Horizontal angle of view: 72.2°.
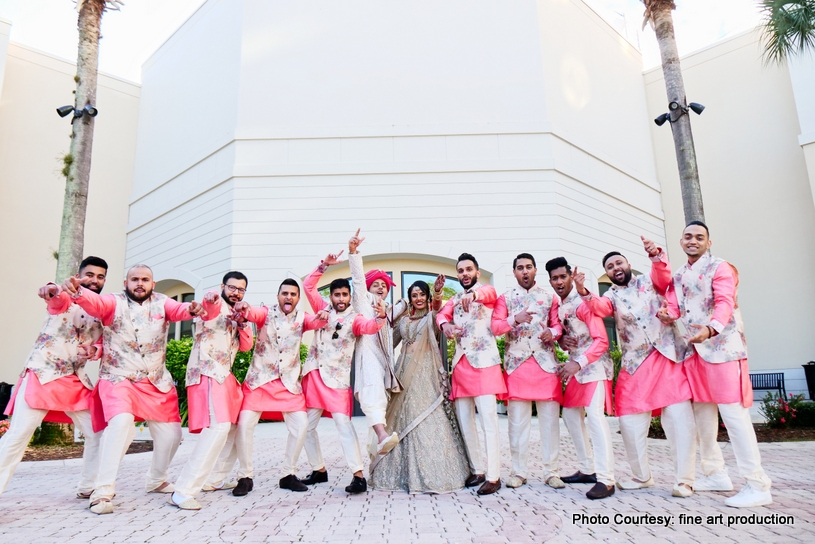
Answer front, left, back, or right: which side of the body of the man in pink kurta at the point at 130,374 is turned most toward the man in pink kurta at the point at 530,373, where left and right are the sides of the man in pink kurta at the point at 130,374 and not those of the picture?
left

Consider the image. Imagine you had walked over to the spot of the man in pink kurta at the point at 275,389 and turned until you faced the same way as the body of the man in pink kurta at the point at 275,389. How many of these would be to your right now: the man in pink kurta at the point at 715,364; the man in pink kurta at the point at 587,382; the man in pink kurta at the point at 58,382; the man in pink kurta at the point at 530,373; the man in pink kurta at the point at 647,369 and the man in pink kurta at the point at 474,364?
1

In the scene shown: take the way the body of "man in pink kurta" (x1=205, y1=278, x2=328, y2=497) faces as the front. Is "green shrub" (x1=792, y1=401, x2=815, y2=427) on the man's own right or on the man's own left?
on the man's own left

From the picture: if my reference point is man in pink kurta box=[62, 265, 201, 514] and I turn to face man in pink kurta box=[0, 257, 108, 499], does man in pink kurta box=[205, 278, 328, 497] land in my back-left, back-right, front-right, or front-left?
back-right

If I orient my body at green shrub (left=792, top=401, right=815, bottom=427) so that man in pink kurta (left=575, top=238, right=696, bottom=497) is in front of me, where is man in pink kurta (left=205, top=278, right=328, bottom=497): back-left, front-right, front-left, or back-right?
front-right

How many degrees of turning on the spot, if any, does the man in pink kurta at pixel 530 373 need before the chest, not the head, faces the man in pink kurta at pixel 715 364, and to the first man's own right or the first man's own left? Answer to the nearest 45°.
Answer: approximately 90° to the first man's own left

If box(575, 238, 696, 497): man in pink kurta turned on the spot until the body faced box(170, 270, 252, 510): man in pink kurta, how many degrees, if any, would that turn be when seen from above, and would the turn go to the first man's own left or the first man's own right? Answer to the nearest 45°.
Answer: approximately 90° to the first man's own right

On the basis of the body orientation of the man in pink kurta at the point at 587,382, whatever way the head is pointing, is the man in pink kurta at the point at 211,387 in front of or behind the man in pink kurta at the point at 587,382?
in front

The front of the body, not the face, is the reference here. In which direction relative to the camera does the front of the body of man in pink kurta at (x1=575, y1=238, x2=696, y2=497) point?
toward the camera

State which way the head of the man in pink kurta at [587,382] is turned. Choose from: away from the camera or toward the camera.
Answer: toward the camera

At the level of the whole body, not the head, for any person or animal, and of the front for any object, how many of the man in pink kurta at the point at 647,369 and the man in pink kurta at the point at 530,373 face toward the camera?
2

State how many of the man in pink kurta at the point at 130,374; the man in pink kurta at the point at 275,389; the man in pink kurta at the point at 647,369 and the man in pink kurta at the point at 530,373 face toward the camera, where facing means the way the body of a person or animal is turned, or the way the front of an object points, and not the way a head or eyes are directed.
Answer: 4

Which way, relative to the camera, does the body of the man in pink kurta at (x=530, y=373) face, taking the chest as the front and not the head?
toward the camera
